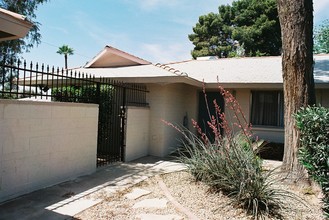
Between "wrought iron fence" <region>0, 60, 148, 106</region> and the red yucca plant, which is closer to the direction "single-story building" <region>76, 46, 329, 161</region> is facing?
the red yucca plant

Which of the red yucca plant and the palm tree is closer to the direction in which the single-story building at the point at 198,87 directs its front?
the red yucca plant

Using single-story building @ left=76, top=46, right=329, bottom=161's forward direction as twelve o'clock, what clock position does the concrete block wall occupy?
The concrete block wall is roughly at 1 o'clock from the single-story building.

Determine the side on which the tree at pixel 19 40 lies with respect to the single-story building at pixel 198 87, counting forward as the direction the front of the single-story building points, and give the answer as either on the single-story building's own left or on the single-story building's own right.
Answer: on the single-story building's own right

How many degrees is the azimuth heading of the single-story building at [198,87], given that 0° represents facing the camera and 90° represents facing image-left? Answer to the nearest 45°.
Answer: approximately 0°

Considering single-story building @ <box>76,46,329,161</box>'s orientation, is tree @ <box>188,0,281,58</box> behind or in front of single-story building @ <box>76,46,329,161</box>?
behind

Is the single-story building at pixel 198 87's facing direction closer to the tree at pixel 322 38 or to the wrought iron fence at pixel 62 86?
the wrought iron fence

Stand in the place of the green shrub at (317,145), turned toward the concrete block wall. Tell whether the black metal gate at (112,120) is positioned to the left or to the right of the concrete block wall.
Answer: right
